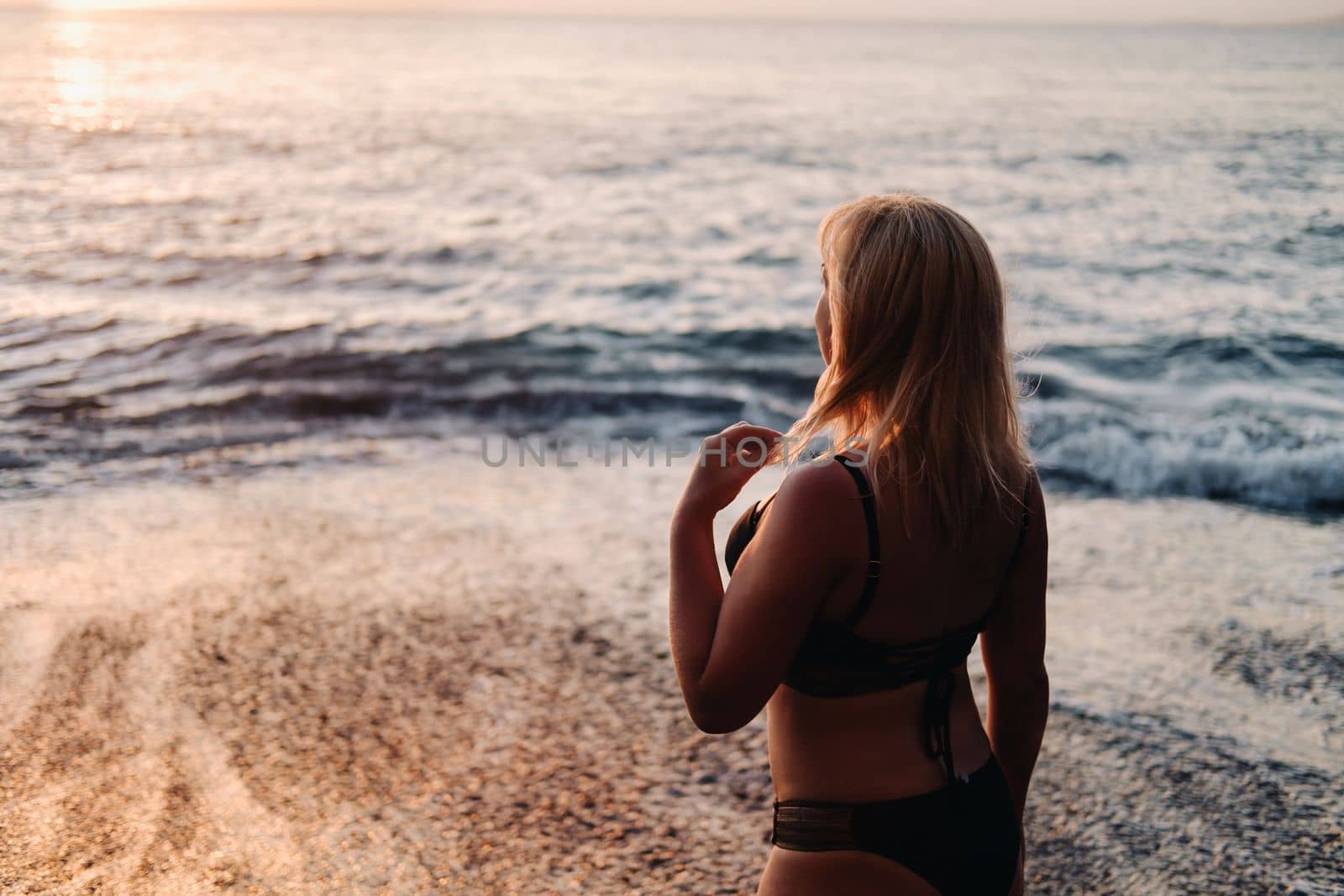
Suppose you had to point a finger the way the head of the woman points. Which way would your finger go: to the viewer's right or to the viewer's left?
to the viewer's left

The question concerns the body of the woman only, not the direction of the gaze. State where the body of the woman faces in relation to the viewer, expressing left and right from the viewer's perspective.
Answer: facing away from the viewer and to the left of the viewer
